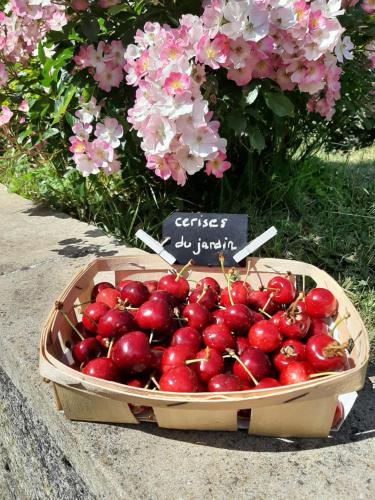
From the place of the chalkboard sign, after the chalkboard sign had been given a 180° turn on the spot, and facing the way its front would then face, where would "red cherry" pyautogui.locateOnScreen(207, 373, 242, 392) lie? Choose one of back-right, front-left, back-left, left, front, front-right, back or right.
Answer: back

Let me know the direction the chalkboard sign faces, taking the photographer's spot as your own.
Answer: facing the viewer

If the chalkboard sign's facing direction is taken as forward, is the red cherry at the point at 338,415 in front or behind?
in front

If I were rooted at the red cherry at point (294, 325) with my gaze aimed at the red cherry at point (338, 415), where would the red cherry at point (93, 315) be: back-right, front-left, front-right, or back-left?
back-right

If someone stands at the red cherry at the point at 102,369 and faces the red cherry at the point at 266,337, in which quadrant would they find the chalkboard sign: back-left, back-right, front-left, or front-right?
front-left

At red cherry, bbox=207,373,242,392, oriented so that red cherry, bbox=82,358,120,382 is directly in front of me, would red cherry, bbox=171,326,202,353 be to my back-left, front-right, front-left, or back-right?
front-right
